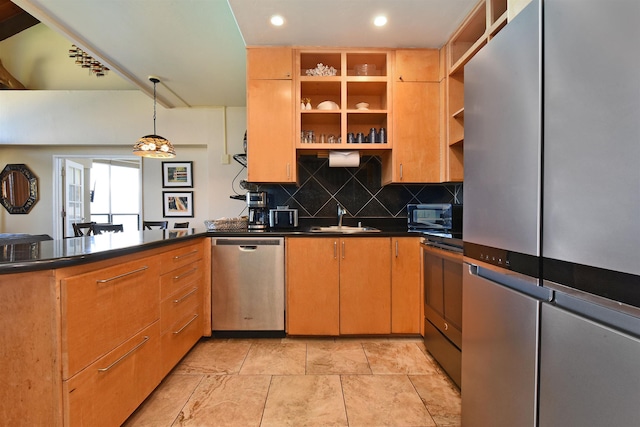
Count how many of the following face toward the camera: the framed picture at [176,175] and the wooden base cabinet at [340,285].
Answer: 2

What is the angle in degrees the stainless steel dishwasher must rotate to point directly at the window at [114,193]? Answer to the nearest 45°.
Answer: approximately 135° to its right

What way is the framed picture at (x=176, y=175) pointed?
toward the camera

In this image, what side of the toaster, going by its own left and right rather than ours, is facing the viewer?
front

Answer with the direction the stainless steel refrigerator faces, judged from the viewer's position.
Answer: facing the viewer and to the left of the viewer

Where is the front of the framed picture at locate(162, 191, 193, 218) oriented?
toward the camera

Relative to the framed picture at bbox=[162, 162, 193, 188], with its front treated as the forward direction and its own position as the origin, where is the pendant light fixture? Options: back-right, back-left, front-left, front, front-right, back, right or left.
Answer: front

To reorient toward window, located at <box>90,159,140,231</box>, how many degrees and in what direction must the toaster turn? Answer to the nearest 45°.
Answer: approximately 135° to its right

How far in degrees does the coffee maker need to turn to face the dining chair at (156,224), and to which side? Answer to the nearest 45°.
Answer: approximately 135° to its right

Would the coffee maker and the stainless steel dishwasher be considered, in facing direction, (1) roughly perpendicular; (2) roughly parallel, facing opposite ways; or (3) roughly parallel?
roughly parallel

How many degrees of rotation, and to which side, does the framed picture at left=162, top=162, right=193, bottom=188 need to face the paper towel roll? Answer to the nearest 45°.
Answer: approximately 45° to its left
